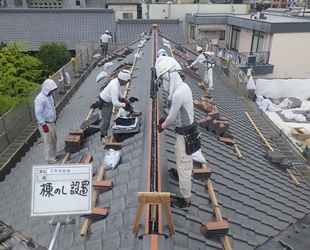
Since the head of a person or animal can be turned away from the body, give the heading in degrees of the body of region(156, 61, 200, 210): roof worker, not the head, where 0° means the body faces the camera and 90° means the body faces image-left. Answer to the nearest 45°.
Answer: approximately 90°

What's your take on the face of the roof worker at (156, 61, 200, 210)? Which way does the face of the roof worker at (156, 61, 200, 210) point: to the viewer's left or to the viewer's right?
to the viewer's left

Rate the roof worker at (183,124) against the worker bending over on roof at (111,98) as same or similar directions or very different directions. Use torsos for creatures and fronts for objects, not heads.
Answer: very different directions

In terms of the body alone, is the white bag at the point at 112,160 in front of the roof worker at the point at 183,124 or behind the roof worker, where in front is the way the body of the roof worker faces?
in front

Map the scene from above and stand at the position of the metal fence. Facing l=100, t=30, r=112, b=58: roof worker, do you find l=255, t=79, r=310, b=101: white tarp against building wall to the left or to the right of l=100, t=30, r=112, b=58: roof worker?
right

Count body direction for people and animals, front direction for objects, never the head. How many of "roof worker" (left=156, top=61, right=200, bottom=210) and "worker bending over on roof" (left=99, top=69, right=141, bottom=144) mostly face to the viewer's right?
1

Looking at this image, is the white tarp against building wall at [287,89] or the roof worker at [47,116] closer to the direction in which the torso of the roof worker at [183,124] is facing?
the roof worker

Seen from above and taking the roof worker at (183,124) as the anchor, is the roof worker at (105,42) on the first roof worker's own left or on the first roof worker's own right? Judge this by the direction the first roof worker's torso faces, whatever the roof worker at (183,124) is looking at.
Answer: on the first roof worker's own right

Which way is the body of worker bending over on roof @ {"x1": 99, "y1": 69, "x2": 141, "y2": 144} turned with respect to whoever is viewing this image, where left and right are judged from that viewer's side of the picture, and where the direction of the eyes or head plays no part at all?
facing to the right of the viewer

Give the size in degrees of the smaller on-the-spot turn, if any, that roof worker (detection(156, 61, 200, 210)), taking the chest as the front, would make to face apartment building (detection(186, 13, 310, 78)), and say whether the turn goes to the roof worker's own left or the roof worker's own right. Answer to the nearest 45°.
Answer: approximately 90° to the roof worker's own right

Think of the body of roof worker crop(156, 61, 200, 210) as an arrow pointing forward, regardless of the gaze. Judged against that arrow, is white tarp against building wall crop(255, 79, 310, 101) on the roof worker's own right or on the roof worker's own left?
on the roof worker's own right
